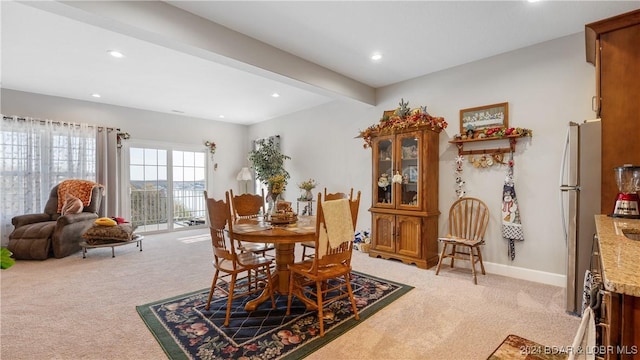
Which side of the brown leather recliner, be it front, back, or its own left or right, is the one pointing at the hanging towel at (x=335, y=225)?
left

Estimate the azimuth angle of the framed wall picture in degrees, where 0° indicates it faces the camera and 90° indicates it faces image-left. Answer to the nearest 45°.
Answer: approximately 45°

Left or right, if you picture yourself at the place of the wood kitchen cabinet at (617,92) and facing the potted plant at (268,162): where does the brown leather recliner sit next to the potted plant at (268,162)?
left

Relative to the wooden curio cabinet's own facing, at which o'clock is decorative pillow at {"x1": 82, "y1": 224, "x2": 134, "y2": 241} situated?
The decorative pillow is roughly at 1 o'clock from the wooden curio cabinet.

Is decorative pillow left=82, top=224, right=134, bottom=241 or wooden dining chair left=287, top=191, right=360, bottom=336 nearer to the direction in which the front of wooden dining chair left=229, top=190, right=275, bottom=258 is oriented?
the wooden dining chair

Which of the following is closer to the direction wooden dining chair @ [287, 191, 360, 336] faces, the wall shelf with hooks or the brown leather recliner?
the brown leather recliner

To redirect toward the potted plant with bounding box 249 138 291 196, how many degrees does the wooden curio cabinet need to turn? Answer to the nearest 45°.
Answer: approximately 90° to its right

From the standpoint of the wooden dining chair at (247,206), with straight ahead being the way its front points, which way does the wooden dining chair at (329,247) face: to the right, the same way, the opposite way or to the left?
the opposite way

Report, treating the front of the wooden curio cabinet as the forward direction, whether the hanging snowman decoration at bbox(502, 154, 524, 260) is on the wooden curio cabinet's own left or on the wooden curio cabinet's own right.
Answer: on the wooden curio cabinet's own left

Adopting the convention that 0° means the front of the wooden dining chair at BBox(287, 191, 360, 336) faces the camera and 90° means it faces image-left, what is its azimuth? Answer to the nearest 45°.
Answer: approximately 135°

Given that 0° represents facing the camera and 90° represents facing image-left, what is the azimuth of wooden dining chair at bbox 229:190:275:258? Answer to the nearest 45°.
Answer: approximately 315°

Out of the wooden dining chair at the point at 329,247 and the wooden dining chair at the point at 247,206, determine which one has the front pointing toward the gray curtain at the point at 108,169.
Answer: the wooden dining chair at the point at 329,247
